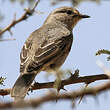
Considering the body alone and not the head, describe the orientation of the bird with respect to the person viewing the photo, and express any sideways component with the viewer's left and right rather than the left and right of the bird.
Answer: facing away from the viewer and to the right of the viewer
